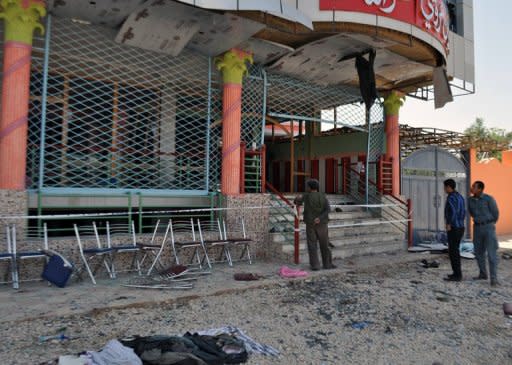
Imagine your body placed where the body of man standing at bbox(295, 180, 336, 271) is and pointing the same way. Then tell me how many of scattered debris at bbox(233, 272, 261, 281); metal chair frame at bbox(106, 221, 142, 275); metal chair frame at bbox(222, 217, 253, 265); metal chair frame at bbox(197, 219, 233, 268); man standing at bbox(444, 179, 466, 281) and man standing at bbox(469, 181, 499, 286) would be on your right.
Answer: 2

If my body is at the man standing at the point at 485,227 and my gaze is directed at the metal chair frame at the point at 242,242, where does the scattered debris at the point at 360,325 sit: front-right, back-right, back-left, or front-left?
front-left

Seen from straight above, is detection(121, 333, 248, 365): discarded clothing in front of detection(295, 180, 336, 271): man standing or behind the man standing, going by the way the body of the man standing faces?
behind

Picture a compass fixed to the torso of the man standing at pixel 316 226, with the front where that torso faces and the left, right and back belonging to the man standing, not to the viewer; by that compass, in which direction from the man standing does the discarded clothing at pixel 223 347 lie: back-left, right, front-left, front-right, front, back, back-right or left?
back

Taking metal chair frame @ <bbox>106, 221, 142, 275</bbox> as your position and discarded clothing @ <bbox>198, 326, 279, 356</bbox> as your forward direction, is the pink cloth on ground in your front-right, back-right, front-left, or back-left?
front-left

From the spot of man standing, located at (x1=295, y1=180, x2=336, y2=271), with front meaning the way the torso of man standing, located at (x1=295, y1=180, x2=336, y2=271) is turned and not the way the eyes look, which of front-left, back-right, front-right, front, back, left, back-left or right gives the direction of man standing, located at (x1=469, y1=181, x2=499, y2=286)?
right

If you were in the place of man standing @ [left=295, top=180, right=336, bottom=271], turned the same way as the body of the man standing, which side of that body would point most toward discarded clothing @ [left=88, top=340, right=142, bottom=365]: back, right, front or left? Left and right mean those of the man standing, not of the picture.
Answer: back

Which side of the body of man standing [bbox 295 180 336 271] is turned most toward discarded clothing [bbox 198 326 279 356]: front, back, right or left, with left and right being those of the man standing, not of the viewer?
back

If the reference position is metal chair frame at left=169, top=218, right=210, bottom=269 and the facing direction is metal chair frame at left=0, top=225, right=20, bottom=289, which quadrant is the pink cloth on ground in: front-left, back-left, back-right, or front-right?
back-left

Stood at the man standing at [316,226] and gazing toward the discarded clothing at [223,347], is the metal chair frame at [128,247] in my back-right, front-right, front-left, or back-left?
front-right

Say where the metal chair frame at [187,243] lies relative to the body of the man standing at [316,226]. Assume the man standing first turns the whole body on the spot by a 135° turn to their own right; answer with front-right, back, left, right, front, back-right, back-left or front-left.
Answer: back-right

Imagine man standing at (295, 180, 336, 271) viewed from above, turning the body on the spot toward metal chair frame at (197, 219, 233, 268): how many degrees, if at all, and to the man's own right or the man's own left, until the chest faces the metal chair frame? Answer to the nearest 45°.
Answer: approximately 90° to the man's own left

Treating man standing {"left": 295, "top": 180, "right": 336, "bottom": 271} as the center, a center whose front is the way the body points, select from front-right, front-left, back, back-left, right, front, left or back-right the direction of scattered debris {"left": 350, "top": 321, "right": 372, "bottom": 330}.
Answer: back

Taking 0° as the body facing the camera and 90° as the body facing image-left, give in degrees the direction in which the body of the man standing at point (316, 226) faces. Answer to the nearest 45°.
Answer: approximately 180°

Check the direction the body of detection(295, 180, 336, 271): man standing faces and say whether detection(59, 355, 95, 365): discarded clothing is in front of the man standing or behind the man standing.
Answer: behind
